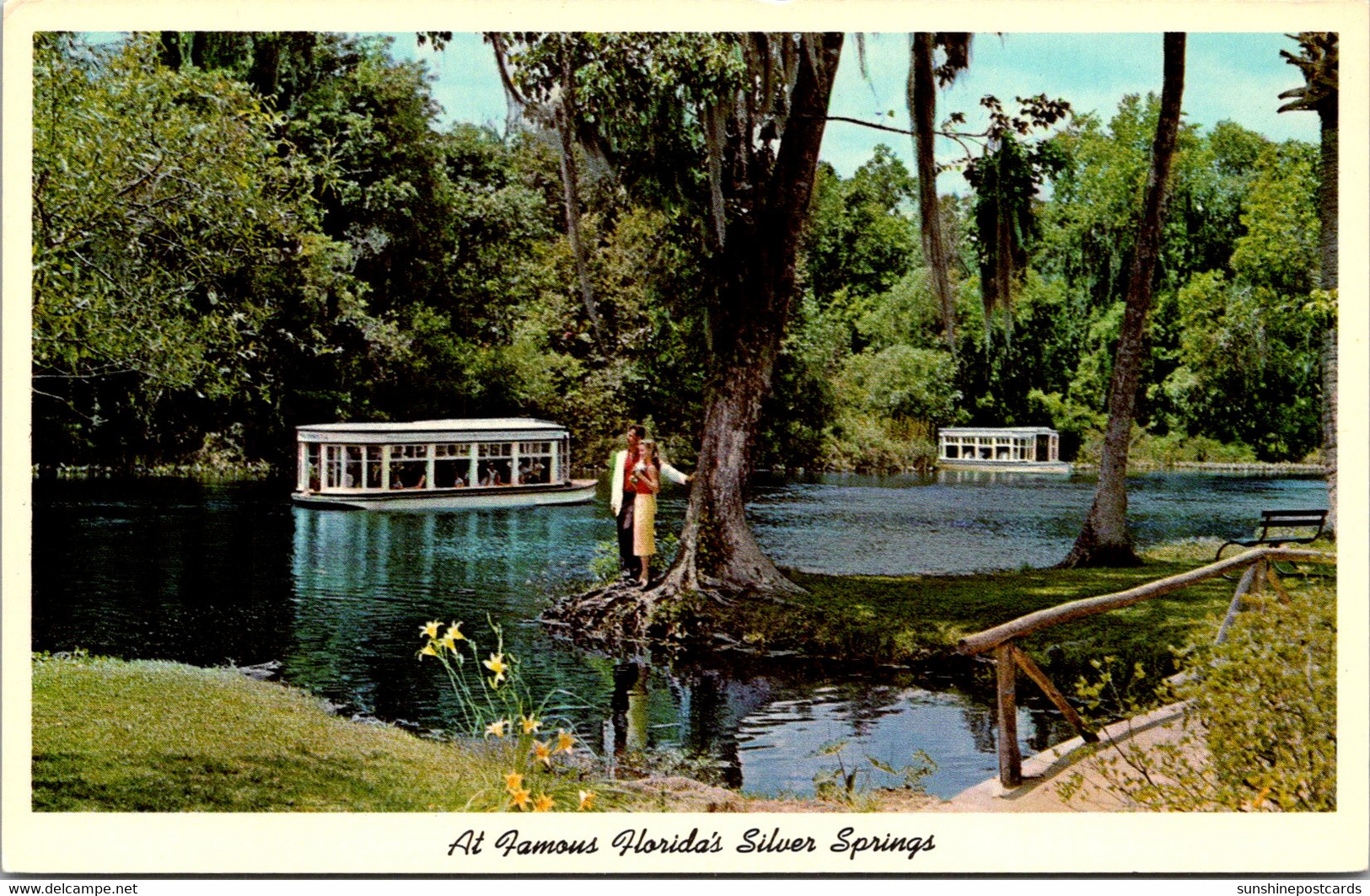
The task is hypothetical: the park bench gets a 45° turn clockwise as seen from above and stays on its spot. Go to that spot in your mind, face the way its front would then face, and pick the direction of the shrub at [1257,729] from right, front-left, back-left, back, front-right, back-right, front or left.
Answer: left

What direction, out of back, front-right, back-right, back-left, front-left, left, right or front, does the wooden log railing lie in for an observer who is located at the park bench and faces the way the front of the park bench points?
back-left
